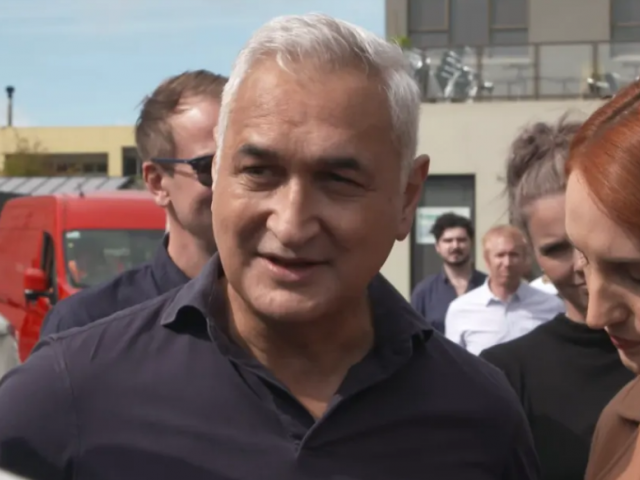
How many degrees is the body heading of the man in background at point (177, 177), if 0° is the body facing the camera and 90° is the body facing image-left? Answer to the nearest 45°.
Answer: approximately 315°

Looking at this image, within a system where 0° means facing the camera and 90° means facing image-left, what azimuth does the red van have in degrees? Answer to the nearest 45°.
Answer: approximately 315°

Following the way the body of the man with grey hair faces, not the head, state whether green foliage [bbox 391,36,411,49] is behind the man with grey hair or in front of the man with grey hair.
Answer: behind

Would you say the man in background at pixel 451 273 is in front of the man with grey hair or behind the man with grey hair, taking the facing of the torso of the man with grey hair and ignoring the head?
behind

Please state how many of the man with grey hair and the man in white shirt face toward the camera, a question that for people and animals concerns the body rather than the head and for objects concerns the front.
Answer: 2

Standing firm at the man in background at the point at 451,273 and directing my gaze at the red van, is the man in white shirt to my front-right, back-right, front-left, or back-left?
back-left

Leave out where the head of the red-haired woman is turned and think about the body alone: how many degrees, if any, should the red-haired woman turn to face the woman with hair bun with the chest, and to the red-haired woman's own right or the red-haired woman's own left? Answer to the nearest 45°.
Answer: approximately 135° to the red-haired woman's own right
